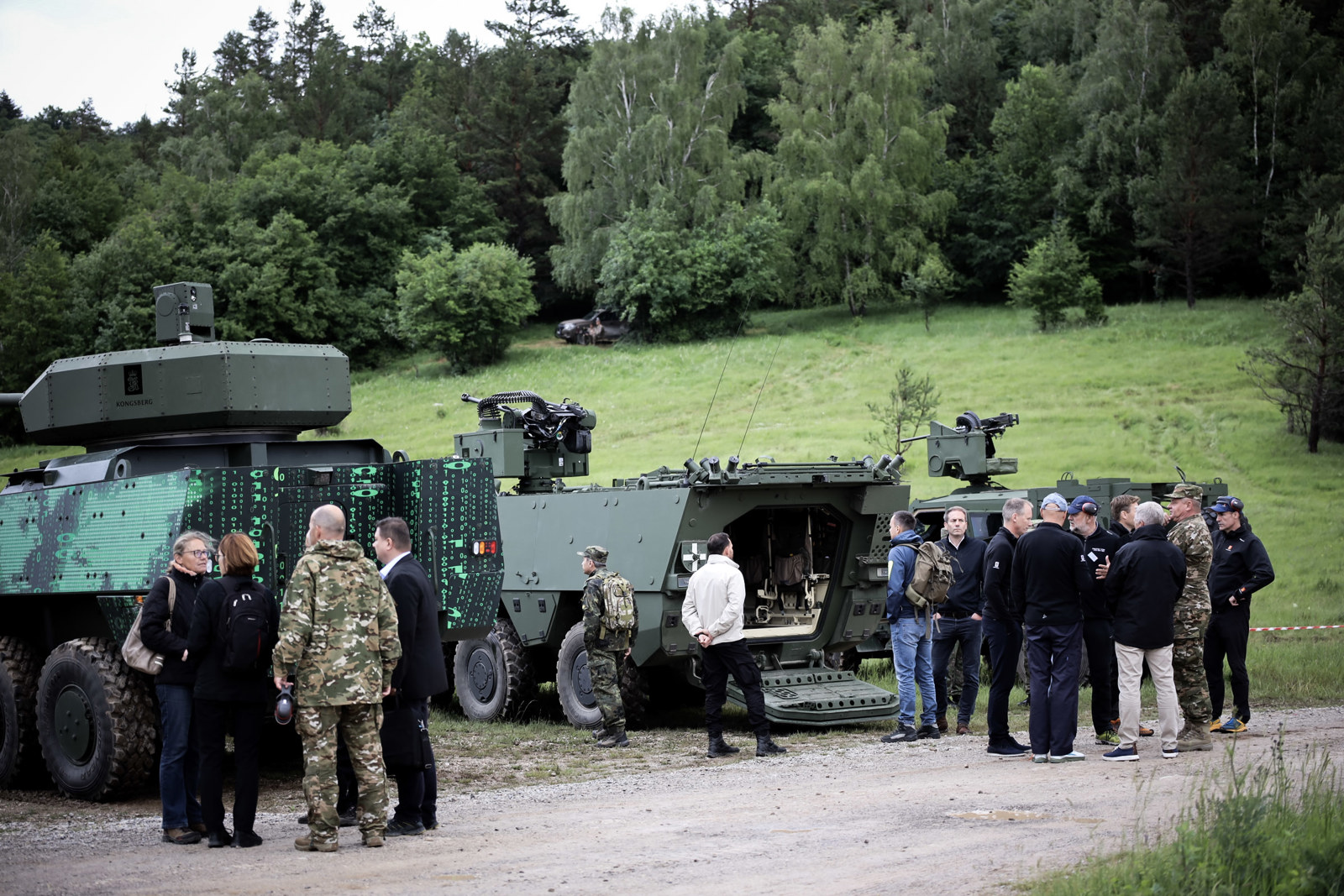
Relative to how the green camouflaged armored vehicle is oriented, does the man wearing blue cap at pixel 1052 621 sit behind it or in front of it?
behind

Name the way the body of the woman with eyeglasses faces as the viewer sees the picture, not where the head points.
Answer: to the viewer's right

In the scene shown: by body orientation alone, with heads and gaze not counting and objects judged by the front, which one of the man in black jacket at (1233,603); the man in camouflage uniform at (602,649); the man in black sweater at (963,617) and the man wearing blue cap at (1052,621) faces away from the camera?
the man wearing blue cap

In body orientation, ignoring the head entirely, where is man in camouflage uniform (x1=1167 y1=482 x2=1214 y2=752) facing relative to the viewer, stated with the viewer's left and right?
facing to the left of the viewer

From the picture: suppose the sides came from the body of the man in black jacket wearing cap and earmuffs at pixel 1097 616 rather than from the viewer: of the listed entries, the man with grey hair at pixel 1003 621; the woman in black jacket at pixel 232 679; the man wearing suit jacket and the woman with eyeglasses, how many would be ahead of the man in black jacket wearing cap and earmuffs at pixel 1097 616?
4

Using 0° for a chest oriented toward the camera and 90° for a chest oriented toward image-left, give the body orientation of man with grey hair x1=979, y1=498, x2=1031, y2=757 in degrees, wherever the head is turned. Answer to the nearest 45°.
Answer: approximately 270°

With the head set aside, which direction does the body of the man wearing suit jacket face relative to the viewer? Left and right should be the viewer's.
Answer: facing to the left of the viewer

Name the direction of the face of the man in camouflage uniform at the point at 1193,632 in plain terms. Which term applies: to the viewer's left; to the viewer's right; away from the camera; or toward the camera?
to the viewer's left

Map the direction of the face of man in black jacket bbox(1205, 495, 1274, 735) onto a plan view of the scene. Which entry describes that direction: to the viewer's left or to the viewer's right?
to the viewer's left

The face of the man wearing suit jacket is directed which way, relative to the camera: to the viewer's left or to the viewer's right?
to the viewer's left

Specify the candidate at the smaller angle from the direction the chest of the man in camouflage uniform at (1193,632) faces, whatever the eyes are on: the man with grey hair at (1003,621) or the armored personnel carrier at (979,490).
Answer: the man with grey hair

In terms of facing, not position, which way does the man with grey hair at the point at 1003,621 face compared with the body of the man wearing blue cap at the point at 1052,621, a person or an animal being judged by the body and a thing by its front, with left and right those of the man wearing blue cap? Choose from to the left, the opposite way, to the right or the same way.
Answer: to the right

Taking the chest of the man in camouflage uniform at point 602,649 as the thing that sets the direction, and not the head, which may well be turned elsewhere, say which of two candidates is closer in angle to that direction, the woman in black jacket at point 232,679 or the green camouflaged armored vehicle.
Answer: the green camouflaged armored vehicle
